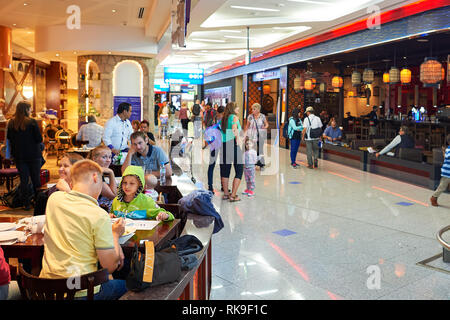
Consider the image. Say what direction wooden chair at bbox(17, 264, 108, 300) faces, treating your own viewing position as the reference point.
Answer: facing away from the viewer and to the right of the viewer

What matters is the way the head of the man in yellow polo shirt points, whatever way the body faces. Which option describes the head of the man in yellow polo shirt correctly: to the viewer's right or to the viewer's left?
to the viewer's right

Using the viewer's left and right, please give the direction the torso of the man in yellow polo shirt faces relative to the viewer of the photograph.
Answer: facing away from the viewer and to the right of the viewer

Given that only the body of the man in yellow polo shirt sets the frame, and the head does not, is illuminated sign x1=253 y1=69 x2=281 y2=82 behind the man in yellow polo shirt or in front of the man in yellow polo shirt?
in front

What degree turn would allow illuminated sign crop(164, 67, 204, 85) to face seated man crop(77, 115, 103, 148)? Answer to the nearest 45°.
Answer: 0° — it already faces them

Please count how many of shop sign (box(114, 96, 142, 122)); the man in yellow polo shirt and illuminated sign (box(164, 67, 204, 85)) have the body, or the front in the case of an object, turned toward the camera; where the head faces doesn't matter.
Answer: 2

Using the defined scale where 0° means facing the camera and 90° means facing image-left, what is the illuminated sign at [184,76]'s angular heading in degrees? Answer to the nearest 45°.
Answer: approximately 0°

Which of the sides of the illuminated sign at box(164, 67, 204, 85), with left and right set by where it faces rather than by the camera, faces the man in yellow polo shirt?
front

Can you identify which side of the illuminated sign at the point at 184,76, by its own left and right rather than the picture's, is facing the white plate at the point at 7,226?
front

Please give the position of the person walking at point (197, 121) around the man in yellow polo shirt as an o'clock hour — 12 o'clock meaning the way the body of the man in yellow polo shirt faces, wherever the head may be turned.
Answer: The person walking is roughly at 11 o'clock from the man in yellow polo shirt.

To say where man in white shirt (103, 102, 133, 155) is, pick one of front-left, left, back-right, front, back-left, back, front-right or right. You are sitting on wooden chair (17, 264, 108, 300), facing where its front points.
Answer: front-left

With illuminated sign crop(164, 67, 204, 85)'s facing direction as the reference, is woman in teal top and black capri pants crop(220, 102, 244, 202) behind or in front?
in front

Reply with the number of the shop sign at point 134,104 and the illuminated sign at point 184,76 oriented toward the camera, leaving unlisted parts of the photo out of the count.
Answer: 2
